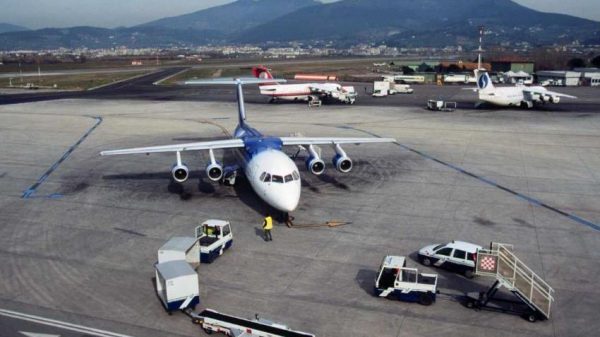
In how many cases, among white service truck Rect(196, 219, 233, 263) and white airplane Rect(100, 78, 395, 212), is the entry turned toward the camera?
1

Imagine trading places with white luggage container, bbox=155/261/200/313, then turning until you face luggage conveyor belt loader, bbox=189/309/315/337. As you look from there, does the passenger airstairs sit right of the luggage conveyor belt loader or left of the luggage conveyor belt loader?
left

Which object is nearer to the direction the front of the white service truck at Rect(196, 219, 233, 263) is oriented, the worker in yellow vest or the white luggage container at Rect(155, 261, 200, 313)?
the worker in yellow vest

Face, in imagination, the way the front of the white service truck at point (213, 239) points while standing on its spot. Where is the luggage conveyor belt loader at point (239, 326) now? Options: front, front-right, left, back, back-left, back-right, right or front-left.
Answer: back-right

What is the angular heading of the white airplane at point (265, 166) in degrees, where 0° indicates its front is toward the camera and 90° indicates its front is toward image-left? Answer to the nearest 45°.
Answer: approximately 0°

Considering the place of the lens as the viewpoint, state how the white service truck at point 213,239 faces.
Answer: facing away from the viewer and to the right of the viewer

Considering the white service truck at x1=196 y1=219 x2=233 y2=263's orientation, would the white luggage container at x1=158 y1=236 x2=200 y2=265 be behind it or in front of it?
behind

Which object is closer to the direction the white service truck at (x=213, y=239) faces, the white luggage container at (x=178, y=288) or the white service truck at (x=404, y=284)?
the white service truck

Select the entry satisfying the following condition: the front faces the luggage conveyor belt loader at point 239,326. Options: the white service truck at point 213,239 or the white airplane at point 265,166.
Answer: the white airplane

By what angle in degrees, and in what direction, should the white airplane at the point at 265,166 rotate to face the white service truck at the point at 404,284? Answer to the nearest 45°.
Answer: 0° — it already faces it

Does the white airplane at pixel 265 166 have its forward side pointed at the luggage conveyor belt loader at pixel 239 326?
yes
